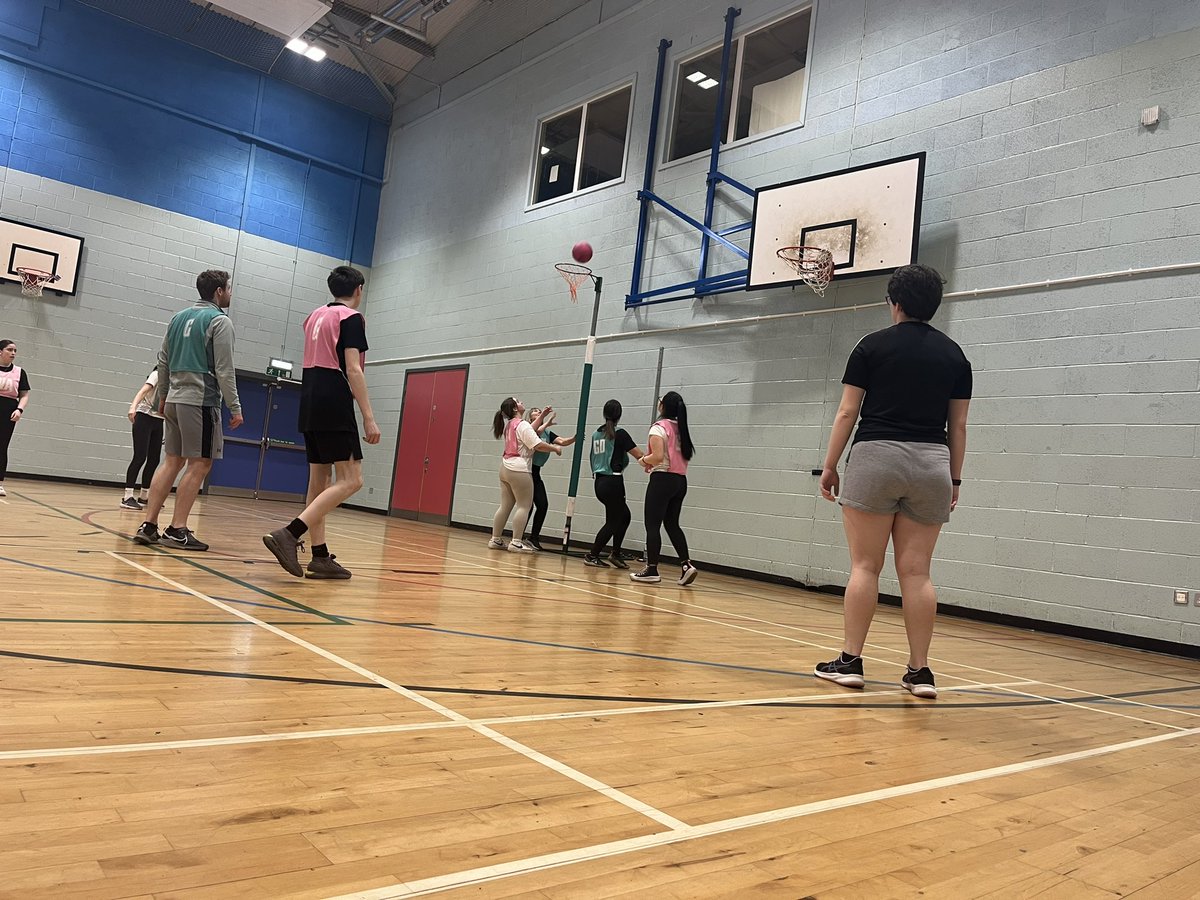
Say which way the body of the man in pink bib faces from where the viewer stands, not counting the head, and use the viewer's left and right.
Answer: facing away from the viewer and to the right of the viewer

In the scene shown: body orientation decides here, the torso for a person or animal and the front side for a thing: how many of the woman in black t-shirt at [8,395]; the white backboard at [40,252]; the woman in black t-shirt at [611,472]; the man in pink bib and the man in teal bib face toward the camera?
2

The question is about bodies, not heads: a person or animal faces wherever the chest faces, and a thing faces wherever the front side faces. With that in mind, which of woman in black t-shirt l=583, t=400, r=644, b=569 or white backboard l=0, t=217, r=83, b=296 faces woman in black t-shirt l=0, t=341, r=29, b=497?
the white backboard

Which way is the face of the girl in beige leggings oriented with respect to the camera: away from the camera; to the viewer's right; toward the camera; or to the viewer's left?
to the viewer's right

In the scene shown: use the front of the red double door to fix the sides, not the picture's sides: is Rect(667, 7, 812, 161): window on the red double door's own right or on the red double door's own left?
on the red double door's own left

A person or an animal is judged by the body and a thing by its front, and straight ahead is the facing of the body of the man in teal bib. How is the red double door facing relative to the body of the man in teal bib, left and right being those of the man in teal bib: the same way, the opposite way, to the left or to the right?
the opposite way

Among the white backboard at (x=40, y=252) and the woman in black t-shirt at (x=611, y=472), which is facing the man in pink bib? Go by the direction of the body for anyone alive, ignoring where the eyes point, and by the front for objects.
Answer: the white backboard

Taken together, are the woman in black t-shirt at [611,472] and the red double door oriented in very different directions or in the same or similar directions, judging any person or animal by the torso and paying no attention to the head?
very different directions

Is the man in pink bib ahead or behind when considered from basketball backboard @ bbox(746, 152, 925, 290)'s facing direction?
ahead

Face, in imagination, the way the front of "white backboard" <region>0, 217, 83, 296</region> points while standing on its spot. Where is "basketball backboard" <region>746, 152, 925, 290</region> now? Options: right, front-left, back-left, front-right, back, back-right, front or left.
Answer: front-left

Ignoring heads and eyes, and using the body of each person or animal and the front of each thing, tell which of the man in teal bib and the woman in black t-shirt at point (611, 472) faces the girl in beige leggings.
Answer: the man in teal bib

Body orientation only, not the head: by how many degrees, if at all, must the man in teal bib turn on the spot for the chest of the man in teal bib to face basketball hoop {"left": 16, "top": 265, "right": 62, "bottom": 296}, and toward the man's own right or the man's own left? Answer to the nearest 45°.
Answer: approximately 45° to the man's own left

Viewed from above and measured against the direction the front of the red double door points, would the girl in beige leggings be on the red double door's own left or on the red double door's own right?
on the red double door's own left

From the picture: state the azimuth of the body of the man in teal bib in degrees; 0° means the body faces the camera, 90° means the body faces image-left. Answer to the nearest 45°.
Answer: approximately 225°

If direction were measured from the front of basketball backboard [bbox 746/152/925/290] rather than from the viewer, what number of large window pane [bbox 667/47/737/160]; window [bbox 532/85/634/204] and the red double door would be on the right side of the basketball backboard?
3

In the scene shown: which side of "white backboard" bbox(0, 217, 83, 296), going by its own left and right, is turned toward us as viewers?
front

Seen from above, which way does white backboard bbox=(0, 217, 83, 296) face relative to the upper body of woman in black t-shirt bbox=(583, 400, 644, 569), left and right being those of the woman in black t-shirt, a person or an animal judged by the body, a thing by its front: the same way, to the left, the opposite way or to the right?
to the right
